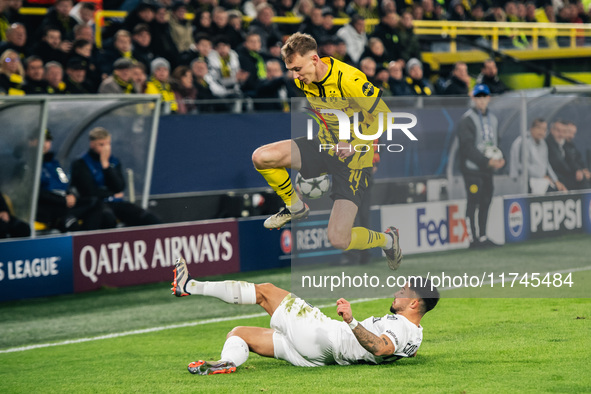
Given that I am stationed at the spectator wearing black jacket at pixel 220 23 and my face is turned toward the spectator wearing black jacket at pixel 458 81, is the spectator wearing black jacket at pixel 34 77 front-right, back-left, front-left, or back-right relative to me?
back-right

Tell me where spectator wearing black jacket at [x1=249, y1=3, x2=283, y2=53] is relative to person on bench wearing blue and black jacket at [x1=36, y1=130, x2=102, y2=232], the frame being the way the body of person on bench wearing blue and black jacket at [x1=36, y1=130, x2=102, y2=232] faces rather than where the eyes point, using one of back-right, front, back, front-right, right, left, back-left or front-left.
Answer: left

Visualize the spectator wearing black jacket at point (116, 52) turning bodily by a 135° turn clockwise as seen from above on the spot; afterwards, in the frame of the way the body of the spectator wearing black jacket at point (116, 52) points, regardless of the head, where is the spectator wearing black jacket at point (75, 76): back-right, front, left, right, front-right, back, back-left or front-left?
front-left

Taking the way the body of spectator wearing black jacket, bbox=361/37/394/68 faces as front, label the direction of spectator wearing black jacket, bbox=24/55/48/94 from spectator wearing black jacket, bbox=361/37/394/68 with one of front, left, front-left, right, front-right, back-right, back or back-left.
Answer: front-right

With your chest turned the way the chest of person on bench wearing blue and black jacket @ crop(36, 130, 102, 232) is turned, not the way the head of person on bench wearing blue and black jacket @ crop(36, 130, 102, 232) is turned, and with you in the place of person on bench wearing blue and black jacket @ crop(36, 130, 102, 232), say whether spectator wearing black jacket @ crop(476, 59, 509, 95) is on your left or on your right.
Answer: on your left

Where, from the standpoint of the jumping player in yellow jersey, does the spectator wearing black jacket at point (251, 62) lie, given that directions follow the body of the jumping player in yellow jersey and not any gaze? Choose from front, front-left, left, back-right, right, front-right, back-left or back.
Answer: back-right

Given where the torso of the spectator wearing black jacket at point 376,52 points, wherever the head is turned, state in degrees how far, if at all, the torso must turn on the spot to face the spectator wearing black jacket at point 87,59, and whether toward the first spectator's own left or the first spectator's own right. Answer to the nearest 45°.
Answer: approximately 45° to the first spectator's own right

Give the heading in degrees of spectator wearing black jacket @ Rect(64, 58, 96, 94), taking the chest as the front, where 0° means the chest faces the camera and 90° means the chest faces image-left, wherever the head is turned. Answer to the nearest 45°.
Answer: approximately 315°

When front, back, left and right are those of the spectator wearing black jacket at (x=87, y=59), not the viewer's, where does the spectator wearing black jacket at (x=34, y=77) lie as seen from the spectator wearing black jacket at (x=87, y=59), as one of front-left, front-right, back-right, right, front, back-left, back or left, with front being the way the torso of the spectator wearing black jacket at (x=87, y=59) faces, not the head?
right

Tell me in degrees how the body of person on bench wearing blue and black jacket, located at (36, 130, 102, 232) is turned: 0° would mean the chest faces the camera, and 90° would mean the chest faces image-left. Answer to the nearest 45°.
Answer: approximately 315°
